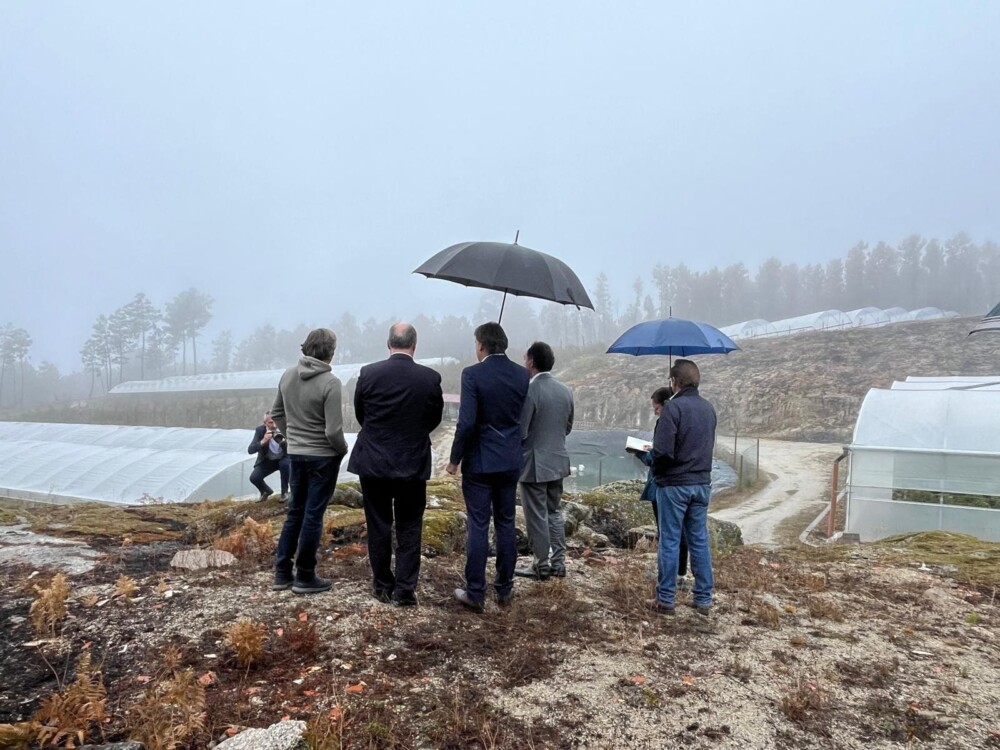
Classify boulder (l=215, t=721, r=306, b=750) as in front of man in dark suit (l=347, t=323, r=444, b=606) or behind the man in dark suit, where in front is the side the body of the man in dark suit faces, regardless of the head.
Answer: behind

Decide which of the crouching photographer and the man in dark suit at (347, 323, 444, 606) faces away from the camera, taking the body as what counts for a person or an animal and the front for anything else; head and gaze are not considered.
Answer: the man in dark suit

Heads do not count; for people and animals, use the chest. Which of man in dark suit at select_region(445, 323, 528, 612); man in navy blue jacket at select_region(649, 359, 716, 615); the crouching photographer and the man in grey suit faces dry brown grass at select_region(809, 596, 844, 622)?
the crouching photographer

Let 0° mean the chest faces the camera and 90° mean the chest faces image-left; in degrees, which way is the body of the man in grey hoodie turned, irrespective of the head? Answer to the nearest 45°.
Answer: approximately 225°

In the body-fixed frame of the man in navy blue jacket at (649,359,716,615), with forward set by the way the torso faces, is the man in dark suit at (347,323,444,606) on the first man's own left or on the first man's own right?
on the first man's own left

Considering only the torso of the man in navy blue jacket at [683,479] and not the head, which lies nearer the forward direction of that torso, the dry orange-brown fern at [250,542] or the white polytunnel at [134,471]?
the white polytunnel

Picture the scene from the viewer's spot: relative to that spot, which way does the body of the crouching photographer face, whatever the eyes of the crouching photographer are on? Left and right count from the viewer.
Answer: facing the viewer and to the right of the viewer

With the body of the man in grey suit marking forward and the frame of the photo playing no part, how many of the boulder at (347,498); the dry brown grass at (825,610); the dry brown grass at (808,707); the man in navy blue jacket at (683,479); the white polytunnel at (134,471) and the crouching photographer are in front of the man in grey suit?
3

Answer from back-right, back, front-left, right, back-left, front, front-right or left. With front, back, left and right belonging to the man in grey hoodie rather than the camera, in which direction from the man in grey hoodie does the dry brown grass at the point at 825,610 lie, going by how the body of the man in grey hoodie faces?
front-right

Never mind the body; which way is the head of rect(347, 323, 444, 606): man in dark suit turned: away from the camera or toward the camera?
away from the camera

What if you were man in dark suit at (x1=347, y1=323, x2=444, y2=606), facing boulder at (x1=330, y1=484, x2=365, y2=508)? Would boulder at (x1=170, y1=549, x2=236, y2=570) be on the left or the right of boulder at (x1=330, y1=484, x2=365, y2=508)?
left

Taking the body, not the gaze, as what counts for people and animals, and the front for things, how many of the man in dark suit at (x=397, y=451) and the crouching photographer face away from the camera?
1

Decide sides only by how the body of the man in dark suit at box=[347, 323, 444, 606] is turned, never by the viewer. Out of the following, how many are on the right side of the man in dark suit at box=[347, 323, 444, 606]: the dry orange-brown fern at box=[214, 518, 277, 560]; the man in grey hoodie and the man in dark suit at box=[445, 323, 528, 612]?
1

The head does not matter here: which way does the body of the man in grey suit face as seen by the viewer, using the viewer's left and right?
facing away from the viewer and to the left of the viewer

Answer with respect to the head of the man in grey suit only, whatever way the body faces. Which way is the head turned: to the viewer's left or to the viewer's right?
to the viewer's left

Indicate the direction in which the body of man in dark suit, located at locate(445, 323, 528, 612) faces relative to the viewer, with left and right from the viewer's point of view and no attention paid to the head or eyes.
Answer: facing away from the viewer and to the left of the viewer

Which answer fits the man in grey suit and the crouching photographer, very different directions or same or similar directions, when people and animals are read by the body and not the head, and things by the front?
very different directions
